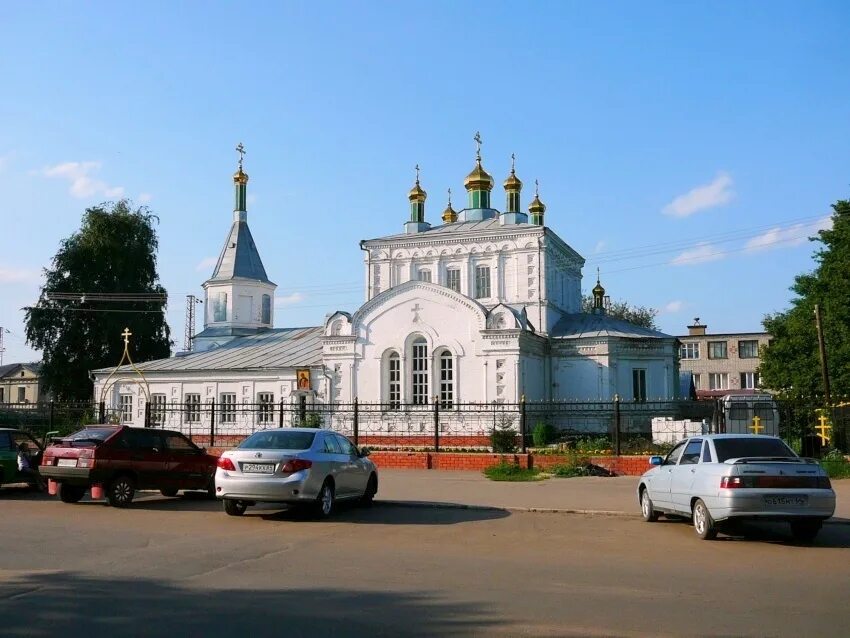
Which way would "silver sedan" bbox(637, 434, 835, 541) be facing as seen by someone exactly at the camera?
facing away from the viewer and to the left of the viewer

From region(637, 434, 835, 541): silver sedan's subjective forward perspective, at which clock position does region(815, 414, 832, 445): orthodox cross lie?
The orthodox cross is roughly at 2 o'clock from the silver sedan.

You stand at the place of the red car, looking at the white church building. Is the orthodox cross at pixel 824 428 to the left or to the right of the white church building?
right

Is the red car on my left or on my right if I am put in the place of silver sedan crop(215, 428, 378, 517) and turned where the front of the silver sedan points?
on my left

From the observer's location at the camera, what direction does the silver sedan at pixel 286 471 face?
facing away from the viewer and to the right of the viewer

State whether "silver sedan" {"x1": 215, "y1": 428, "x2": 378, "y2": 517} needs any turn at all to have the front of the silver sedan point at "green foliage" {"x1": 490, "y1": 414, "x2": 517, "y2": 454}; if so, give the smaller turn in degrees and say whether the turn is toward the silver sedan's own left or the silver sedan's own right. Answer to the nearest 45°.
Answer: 0° — it already faces it

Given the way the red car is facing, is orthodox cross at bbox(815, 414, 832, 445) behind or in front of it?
in front

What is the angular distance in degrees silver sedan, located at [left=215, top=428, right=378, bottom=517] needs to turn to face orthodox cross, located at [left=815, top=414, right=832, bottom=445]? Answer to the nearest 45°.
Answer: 0° — it already faces it

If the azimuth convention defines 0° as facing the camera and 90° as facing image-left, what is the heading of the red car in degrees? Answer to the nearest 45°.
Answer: approximately 225°

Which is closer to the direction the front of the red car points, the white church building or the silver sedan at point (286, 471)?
the white church building

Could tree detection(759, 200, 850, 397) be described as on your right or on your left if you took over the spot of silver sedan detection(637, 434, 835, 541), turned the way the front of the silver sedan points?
on your right
